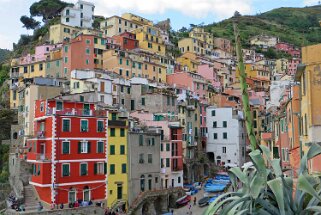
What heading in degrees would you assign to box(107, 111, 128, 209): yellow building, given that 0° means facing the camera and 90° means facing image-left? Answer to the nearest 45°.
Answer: approximately 0°

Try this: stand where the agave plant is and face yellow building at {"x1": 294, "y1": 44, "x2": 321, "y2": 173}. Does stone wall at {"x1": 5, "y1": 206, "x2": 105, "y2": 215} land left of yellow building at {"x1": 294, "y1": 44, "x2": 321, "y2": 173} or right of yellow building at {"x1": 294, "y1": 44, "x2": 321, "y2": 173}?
left

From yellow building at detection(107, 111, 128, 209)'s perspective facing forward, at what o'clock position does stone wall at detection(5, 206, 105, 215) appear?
The stone wall is roughly at 1 o'clock from the yellow building.

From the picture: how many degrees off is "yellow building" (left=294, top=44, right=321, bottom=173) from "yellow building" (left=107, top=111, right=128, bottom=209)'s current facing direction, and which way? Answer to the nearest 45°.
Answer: approximately 45° to its left

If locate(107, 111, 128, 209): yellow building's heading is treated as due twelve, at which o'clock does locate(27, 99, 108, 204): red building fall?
The red building is roughly at 2 o'clock from the yellow building.

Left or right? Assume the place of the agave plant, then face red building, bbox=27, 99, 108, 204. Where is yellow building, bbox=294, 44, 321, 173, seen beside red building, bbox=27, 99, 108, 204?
right
